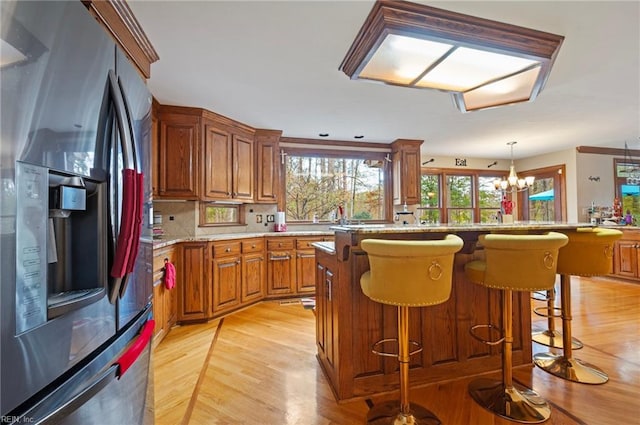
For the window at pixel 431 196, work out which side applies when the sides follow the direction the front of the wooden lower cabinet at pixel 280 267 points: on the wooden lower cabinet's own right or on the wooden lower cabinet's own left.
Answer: on the wooden lower cabinet's own left

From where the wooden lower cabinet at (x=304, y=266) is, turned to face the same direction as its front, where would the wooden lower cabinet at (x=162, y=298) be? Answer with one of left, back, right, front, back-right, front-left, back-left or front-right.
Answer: front-right

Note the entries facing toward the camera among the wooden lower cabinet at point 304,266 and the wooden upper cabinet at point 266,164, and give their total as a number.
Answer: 2

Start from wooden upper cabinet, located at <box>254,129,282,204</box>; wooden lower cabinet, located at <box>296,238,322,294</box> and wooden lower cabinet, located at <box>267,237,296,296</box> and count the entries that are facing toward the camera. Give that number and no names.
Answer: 3

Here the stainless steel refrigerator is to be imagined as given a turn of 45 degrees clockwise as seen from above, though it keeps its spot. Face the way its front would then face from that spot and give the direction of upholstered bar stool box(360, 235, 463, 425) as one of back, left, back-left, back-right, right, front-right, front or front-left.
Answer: left

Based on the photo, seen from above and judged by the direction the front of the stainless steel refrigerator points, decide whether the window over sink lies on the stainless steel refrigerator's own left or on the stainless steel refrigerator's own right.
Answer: on the stainless steel refrigerator's own left

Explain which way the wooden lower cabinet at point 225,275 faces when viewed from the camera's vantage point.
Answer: facing the viewer and to the right of the viewer

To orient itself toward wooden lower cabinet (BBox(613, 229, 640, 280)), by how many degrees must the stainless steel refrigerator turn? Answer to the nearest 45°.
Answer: approximately 45° to its left

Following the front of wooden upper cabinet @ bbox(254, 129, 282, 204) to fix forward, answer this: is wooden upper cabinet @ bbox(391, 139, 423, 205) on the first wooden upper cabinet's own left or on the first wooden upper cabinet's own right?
on the first wooden upper cabinet's own left

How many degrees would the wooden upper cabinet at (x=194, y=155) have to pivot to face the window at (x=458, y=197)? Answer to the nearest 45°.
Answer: approximately 45° to its left

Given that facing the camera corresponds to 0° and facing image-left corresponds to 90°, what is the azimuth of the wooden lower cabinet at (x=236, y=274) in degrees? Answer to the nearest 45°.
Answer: approximately 315°

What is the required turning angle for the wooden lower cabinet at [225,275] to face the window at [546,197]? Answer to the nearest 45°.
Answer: approximately 45° to its left

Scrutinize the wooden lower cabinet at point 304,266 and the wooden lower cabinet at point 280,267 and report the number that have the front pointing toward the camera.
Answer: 2
